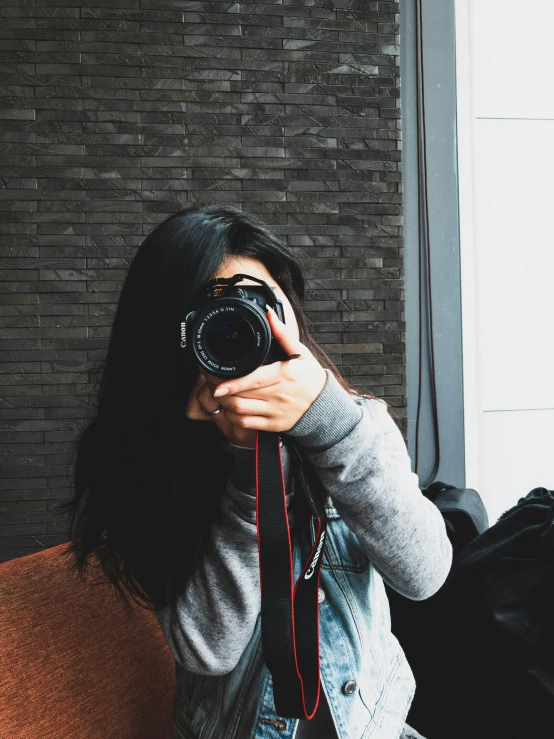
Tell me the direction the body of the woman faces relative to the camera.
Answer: toward the camera

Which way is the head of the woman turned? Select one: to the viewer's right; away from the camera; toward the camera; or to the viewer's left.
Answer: toward the camera

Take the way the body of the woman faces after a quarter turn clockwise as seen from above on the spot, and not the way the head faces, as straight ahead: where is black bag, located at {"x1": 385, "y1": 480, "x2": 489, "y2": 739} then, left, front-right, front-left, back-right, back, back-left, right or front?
back-right

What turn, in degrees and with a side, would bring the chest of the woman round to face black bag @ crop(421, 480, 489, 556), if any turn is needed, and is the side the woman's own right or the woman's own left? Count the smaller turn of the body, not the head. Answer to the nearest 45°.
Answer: approximately 135° to the woman's own left
